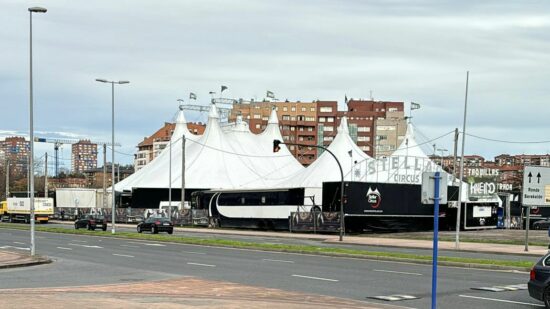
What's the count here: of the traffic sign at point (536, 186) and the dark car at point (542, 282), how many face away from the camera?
0

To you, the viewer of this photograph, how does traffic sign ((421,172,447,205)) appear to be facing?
facing away from the viewer

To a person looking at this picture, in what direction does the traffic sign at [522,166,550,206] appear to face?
facing the viewer

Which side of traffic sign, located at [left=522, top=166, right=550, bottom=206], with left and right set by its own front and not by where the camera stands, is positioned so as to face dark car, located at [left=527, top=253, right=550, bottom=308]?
front

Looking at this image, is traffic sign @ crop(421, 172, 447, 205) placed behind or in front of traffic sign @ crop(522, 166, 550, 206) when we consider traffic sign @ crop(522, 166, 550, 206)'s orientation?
in front

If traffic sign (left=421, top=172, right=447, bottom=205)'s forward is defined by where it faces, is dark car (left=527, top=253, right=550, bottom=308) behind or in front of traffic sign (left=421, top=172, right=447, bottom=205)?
in front

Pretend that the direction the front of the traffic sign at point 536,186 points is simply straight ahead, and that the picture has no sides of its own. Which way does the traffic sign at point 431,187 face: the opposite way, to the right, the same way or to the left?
the opposite way
